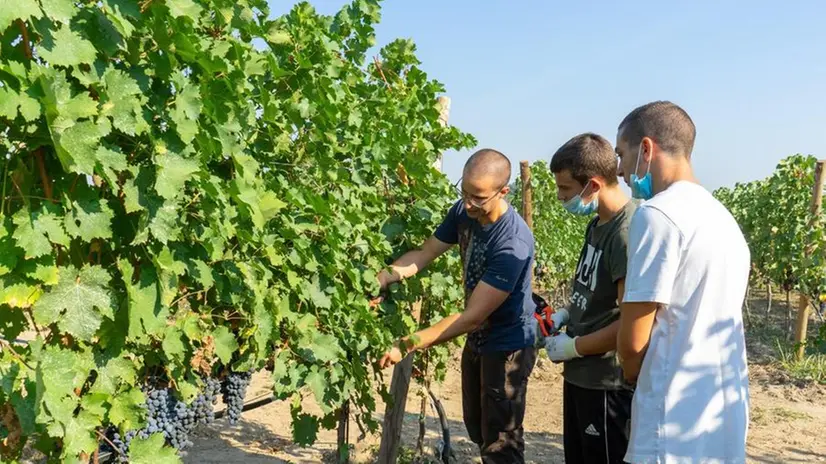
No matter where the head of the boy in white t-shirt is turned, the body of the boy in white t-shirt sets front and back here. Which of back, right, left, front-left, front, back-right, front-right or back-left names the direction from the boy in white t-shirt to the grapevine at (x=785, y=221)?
front-right

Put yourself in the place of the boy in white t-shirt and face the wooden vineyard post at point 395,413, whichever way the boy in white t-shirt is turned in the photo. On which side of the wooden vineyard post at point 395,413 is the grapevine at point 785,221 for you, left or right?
right

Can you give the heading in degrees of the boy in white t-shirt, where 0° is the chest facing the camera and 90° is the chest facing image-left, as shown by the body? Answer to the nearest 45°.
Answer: approximately 135°

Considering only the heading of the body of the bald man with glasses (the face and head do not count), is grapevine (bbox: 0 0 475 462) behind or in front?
in front

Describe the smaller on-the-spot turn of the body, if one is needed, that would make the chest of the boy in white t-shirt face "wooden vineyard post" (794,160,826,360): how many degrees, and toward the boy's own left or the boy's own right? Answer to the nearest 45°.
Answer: approximately 45° to the boy's own right

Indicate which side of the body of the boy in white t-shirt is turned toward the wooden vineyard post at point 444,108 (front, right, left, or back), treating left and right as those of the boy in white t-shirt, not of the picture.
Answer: front

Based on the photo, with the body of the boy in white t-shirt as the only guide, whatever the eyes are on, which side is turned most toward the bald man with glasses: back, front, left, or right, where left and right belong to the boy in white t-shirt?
front

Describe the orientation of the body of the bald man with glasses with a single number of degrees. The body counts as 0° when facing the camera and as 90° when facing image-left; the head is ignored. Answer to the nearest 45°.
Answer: approximately 45°

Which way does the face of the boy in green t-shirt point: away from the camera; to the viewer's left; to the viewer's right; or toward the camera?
to the viewer's left

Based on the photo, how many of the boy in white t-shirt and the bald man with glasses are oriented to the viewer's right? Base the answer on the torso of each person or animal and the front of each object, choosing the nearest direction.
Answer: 0
